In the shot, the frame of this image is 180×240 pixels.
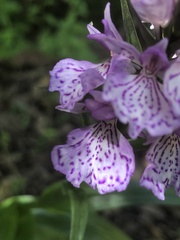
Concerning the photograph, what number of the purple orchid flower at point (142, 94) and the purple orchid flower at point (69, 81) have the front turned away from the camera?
0

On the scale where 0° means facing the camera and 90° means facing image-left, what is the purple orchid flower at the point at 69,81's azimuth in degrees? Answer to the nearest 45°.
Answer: approximately 45°
